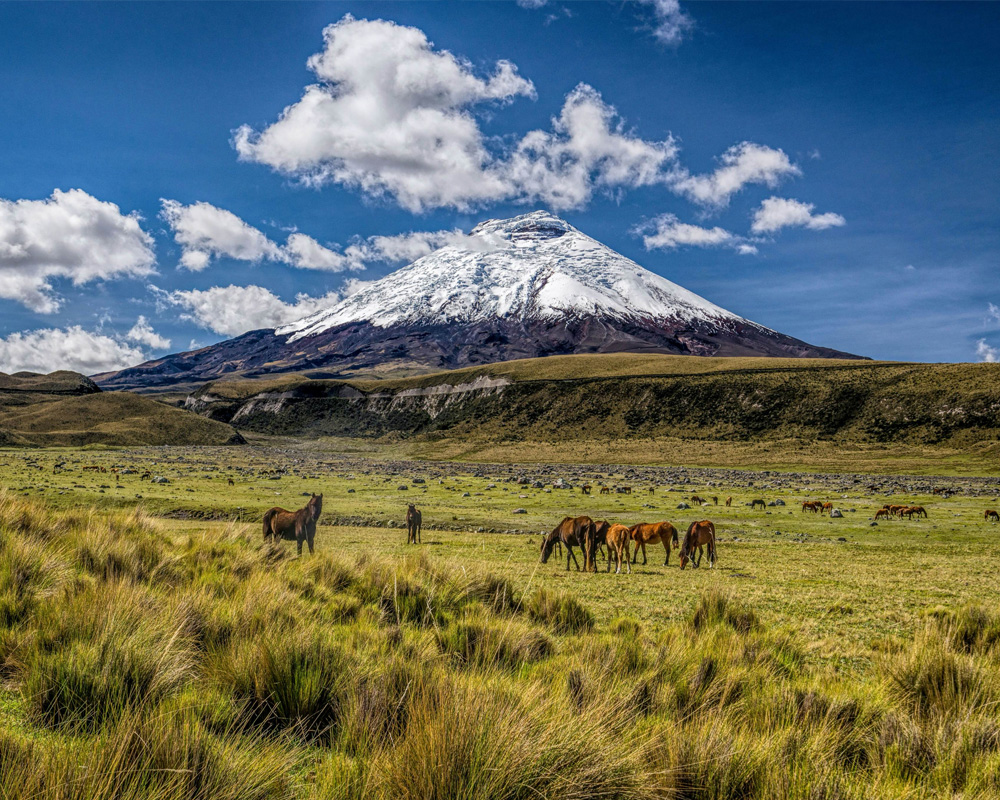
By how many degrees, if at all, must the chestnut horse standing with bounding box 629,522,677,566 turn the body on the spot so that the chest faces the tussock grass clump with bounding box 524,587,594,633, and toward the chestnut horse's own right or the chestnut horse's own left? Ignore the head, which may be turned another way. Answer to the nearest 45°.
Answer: approximately 90° to the chestnut horse's own left

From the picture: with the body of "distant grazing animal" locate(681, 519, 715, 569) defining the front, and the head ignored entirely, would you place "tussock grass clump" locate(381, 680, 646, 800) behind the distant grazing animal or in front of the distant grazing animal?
in front

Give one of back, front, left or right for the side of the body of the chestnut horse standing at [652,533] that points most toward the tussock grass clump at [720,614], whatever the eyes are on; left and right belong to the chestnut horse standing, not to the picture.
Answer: left

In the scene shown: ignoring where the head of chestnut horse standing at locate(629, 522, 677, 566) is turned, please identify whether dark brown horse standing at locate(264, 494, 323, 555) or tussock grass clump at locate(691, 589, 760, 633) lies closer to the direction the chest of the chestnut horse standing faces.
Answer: the dark brown horse standing

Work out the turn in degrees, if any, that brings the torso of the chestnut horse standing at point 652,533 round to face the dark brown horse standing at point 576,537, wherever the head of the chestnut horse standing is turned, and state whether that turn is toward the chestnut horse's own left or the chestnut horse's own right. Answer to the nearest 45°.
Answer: approximately 45° to the chestnut horse's own left

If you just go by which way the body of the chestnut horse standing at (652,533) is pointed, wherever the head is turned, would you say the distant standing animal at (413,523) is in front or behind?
in front

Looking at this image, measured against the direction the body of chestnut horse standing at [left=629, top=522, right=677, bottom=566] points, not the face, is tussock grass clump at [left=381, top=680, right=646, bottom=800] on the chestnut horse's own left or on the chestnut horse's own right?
on the chestnut horse's own left

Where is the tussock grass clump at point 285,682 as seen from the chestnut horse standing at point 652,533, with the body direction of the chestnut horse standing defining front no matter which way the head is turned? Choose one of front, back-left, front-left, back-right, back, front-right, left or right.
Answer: left

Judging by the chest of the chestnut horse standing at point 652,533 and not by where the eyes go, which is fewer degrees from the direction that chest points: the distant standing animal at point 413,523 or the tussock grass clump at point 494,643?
the distant standing animal

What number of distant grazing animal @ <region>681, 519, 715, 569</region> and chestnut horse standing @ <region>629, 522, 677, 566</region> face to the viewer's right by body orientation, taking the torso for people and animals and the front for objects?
0

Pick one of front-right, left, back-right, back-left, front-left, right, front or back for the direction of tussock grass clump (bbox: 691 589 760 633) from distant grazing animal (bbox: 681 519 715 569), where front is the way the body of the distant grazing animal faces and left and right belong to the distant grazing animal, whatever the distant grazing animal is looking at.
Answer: front-left

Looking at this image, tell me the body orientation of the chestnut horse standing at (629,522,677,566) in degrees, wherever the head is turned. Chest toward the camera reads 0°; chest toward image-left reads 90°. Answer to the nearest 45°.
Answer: approximately 90°

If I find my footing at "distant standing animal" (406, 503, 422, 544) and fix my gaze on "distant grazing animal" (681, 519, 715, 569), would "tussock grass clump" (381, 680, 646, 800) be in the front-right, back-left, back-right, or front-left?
front-right

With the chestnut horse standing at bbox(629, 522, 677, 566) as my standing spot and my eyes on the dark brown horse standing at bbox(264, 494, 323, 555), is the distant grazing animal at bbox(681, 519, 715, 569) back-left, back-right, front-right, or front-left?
back-left
